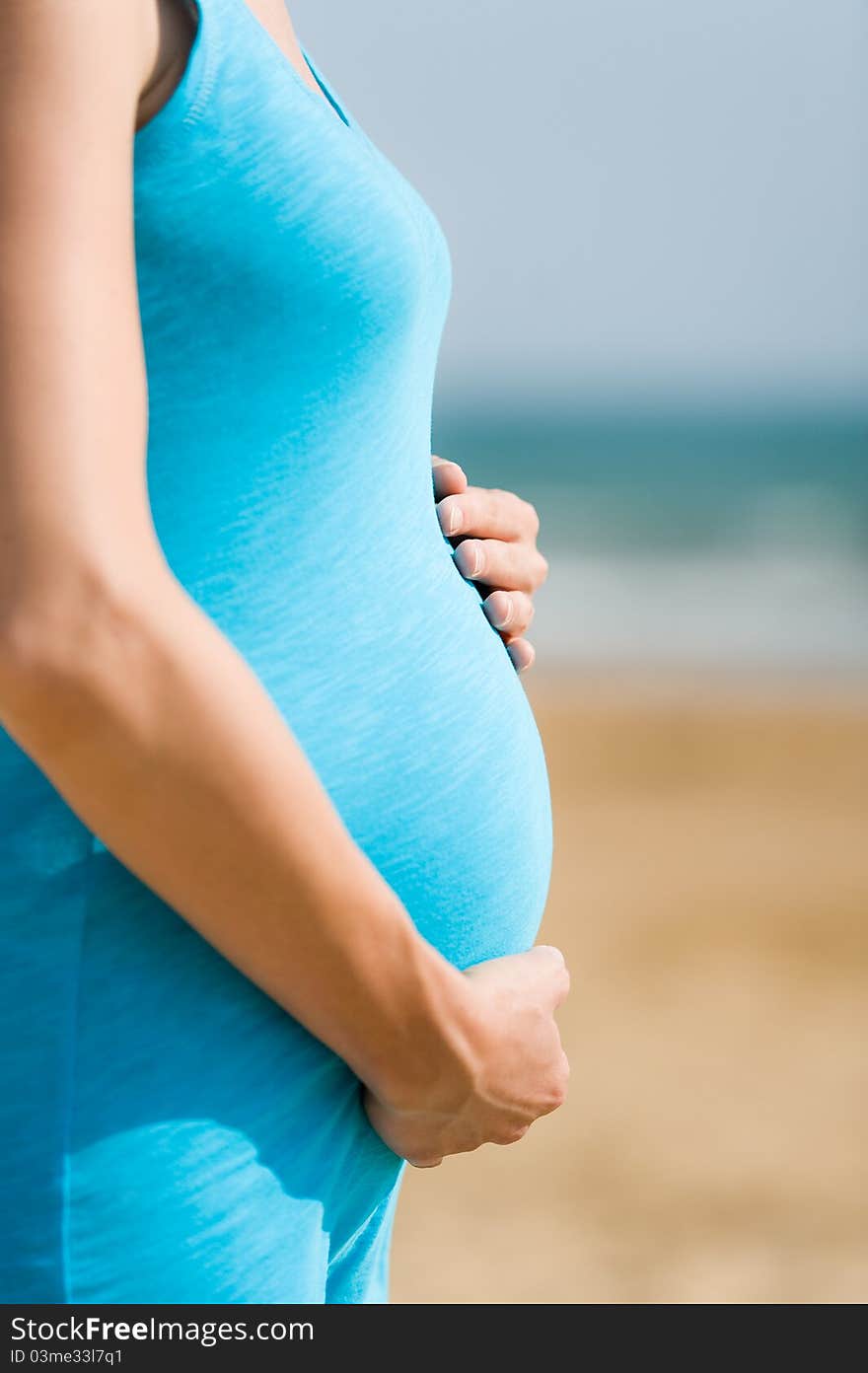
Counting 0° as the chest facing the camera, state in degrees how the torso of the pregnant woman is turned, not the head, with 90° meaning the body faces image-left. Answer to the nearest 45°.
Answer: approximately 270°
